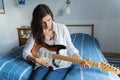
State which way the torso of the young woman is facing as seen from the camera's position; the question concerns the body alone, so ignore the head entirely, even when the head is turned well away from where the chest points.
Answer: toward the camera
